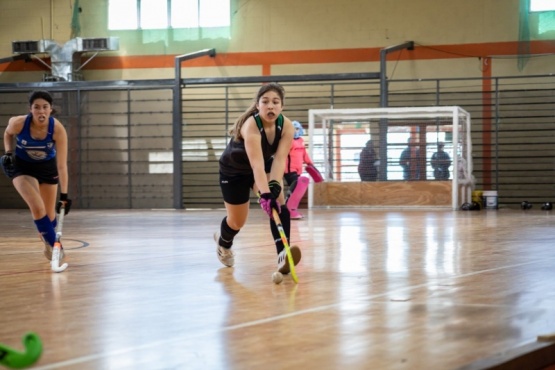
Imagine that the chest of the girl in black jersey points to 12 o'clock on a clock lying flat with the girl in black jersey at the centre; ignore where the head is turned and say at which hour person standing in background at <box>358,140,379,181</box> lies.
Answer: The person standing in background is roughly at 8 o'clock from the girl in black jersey.

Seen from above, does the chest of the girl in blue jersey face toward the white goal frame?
no

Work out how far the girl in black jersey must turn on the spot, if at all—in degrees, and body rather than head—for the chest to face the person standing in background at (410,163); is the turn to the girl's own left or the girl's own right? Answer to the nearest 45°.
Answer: approximately 135° to the girl's own left

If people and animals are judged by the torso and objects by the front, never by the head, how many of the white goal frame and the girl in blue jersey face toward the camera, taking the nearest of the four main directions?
2

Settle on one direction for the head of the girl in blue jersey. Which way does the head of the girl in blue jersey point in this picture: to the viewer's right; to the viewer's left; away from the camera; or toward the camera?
toward the camera

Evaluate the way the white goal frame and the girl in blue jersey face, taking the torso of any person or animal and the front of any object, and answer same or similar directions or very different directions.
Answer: same or similar directions

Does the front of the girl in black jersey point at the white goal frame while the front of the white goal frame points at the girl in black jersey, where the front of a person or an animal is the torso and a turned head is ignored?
no

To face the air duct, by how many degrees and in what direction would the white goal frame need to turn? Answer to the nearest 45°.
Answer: approximately 90° to its right

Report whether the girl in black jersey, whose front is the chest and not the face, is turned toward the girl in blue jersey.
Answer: no

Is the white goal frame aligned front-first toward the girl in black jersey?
yes

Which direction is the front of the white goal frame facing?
toward the camera

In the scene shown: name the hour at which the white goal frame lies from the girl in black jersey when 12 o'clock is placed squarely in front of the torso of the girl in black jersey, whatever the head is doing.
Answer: The white goal frame is roughly at 8 o'clock from the girl in black jersey.

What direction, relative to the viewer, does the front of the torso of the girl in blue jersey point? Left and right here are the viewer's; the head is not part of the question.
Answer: facing the viewer

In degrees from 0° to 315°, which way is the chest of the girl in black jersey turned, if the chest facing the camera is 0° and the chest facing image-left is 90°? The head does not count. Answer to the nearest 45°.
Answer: approximately 315°

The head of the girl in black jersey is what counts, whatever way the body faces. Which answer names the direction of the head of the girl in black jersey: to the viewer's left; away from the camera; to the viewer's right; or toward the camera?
toward the camera

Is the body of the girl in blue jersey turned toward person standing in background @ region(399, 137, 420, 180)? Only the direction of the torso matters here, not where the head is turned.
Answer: no

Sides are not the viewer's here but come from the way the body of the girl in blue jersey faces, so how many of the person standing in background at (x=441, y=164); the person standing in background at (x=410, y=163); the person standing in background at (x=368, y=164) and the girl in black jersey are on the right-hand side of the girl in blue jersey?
0

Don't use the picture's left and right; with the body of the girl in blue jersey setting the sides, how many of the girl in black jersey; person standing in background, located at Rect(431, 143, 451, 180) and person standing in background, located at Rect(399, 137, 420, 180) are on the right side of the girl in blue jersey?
0
